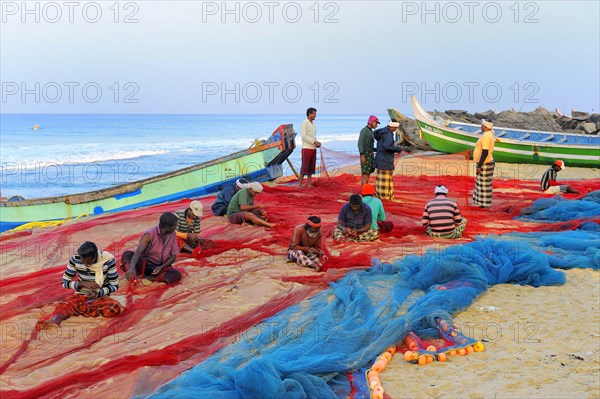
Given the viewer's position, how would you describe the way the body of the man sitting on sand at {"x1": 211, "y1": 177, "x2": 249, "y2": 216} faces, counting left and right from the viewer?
facing to the right of the viewer

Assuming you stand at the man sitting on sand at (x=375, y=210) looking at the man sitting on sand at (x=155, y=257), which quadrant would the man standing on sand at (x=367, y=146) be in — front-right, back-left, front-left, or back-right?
back-right

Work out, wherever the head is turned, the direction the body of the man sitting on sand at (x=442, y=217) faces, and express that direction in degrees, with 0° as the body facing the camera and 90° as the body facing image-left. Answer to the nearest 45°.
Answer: approximately 180°

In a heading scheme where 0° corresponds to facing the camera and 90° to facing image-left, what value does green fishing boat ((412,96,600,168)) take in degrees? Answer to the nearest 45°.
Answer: approximately 90°

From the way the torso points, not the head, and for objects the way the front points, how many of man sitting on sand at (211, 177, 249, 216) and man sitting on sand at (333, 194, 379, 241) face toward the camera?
1

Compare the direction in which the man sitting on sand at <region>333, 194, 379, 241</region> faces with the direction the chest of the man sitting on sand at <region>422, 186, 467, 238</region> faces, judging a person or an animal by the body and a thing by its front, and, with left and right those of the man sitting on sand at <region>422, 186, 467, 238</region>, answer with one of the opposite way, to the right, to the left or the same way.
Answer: the opposite way

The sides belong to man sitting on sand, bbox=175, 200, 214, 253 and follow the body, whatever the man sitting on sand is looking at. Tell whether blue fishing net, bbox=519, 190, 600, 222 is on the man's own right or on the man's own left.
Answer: on the man's own left
